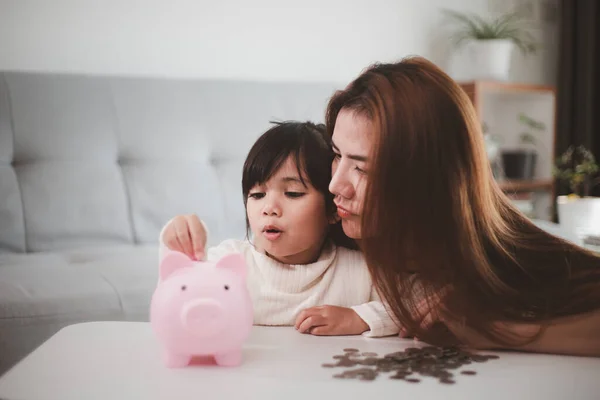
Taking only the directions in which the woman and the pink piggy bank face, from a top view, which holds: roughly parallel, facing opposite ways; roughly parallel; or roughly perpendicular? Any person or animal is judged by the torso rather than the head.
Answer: roughly perpendicular

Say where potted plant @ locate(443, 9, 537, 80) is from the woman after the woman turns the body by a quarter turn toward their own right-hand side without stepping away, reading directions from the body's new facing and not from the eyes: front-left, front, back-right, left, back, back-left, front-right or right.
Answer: front

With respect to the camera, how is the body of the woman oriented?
to the viewer's left

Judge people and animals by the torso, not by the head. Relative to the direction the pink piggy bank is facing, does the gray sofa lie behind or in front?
behind

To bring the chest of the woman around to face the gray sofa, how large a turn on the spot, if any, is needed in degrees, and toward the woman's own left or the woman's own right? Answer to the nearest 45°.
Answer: approximately 45° to the woman's own right

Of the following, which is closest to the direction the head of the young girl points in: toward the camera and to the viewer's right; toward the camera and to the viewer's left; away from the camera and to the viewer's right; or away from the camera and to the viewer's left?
toward the camera and to the viewer's left

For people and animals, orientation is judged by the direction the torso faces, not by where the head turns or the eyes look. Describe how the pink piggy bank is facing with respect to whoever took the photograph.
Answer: facing the viewer

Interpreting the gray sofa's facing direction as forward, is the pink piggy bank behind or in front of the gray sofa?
in front

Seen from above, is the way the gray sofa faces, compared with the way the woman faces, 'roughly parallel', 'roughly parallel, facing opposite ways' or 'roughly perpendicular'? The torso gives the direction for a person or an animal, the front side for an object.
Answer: roughly perpendicular

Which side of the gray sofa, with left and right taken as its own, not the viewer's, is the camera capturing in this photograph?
front
